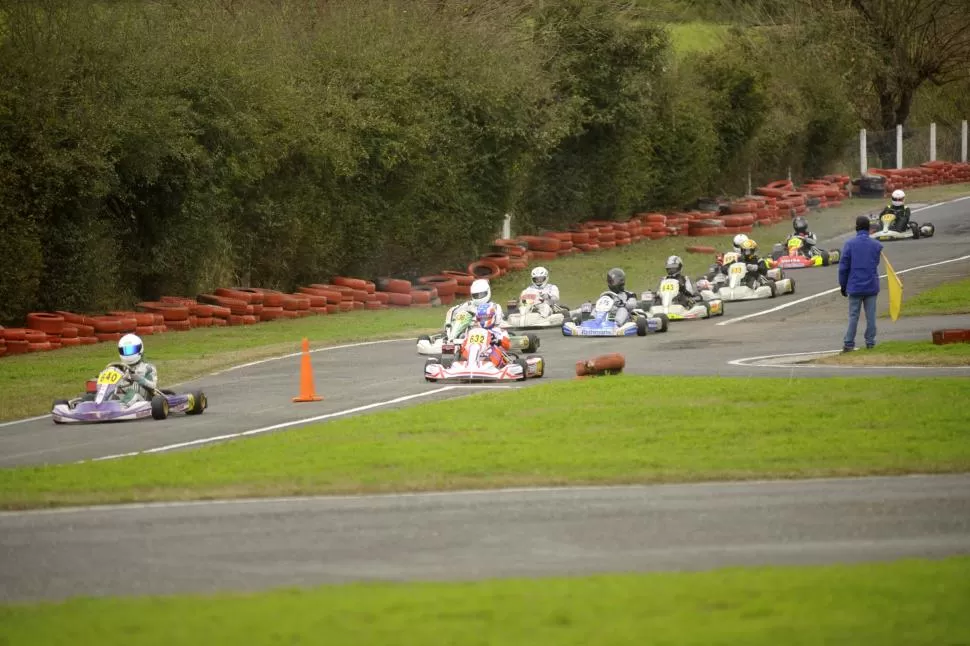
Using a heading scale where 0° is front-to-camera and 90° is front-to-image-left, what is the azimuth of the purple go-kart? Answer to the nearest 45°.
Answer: approximately 45°

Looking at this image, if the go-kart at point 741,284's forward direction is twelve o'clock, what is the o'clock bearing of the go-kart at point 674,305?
the go-kart at point 674,305 is roughly at 11 o'clock from the go-kart at point 741,284.

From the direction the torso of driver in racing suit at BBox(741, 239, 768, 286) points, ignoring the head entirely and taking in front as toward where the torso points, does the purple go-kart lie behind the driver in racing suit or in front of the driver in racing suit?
in front

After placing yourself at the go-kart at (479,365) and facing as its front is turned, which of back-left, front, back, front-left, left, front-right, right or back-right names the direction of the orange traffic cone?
front-right

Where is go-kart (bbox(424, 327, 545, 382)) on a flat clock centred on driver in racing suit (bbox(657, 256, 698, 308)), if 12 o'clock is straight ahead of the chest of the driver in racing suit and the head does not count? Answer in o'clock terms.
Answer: The go-kart is roughly at 11 o'clock from the driver in racing suit.

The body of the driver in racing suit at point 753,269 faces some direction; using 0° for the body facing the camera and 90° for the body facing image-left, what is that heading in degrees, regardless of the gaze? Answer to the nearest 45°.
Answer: approximately 45°

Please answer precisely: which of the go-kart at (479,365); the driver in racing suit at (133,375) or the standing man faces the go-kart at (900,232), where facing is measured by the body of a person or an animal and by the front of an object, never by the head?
the standing man

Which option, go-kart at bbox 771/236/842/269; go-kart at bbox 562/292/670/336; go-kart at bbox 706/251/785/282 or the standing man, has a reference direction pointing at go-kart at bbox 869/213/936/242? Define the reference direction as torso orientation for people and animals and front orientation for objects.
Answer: the standing man

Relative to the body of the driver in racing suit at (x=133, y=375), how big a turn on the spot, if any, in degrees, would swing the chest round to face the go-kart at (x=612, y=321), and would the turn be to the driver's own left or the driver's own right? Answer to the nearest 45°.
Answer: approximately 180°

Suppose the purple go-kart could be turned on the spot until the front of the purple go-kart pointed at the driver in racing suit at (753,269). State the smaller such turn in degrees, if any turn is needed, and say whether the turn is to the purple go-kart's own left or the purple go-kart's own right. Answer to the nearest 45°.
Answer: approximately 180°

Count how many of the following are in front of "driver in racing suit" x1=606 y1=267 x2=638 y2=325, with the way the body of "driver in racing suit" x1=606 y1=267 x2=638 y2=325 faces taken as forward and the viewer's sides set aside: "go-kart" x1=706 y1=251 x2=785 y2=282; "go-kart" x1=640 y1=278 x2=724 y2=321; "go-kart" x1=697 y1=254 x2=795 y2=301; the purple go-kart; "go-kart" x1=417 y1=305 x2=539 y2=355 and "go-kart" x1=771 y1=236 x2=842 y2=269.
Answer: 2

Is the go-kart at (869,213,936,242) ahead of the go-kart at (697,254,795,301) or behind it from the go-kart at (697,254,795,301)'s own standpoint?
behind

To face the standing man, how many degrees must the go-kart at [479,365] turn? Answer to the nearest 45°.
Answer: approximately 90° to its left

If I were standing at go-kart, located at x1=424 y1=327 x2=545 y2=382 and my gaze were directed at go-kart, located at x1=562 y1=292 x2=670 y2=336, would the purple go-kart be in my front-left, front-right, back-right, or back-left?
back-left

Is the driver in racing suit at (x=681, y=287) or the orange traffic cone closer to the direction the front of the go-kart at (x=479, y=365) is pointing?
the orange traffic cone

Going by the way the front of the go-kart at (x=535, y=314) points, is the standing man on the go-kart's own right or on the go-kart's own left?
on the go-kart's own left

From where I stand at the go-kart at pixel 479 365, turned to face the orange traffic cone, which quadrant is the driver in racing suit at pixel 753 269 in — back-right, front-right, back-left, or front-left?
back-right

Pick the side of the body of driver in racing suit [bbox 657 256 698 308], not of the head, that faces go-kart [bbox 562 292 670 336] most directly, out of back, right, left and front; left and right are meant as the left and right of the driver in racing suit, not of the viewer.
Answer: front

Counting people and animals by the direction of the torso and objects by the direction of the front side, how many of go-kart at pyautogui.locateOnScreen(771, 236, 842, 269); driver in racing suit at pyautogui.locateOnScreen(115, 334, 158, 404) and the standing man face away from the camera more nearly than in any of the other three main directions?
1
